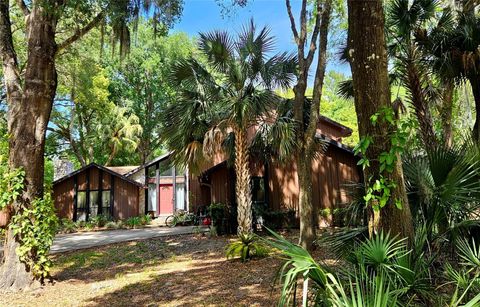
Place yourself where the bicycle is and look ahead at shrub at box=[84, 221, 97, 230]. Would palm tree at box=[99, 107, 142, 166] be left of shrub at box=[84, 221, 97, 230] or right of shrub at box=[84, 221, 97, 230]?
right

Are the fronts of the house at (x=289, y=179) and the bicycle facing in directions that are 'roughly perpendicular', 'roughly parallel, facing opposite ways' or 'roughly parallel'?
roughly perpendicular

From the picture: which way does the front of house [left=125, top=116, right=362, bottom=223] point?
toward the camera

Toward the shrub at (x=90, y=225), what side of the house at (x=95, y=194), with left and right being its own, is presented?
front

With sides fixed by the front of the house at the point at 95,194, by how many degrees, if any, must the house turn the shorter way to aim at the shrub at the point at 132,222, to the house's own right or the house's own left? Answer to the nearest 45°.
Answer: approximately 45° to the house's own left

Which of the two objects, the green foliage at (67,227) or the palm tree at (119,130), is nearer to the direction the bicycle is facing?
the green foliage

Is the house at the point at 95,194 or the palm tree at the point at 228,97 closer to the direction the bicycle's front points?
the house

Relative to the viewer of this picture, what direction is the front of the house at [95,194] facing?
facing the viewer

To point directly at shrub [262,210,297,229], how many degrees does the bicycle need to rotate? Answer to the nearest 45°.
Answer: approximately 135° to its left

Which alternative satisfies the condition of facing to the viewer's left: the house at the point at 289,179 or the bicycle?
the bicycle

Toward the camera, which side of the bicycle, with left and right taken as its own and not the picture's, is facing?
left

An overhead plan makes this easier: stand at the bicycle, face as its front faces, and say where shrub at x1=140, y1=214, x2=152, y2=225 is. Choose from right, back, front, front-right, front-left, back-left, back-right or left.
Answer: front-right

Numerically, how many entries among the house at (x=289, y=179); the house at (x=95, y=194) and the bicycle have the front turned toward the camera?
2

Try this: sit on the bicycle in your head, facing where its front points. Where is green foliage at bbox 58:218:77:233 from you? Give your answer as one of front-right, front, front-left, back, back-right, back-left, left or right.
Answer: front

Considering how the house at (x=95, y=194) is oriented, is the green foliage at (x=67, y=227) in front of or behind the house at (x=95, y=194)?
in front
